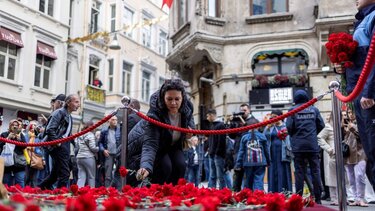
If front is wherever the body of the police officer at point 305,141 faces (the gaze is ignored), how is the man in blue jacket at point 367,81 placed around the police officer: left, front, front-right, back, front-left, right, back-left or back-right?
back

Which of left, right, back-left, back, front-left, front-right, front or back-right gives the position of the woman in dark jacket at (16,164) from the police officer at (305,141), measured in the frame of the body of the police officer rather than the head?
left

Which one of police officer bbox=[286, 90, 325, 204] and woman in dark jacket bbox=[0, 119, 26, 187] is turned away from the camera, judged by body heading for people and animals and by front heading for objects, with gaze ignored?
the police officer

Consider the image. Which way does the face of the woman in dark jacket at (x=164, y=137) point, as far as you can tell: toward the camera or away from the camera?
toward the camera

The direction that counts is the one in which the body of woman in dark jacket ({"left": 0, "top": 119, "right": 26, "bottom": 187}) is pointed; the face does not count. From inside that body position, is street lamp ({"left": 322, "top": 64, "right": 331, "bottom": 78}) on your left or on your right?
on your left

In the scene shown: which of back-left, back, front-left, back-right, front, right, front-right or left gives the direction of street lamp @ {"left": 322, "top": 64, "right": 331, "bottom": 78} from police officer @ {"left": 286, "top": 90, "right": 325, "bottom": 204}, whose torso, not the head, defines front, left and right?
front

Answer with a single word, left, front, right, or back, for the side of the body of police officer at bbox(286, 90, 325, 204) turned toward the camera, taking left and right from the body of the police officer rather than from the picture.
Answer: back

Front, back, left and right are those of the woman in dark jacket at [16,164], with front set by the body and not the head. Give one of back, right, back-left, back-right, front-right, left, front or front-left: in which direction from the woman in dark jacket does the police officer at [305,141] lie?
front-left

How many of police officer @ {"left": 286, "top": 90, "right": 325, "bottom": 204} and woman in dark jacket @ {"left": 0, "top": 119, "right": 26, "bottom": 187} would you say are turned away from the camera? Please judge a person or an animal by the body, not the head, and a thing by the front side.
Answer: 1

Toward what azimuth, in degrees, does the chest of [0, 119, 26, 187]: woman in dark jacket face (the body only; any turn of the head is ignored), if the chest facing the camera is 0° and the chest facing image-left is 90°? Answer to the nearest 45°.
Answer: approximately 0°

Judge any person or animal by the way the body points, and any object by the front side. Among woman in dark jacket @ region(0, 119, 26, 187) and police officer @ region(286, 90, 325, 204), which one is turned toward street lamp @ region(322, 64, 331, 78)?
the police officer

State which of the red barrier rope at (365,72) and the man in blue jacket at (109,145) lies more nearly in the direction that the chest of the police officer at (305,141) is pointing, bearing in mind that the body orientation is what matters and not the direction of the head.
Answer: the man in blue jacket
